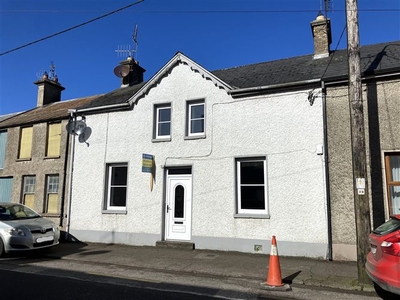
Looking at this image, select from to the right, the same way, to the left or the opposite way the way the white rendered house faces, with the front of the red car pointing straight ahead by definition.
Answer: to the right

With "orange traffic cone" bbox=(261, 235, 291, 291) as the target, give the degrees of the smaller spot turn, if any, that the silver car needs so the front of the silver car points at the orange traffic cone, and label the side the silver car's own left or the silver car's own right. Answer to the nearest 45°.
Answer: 0° — it already faces it

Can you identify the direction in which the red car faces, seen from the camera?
facing away from the viewer and to the right of the viewer

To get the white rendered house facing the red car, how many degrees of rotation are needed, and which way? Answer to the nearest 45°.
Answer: approximately 45° to its left

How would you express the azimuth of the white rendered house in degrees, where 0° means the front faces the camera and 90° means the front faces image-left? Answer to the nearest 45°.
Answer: approximately 0°

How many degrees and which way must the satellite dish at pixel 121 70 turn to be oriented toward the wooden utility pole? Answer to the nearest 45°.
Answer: approximately 45° to its left

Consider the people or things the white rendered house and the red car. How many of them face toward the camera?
1

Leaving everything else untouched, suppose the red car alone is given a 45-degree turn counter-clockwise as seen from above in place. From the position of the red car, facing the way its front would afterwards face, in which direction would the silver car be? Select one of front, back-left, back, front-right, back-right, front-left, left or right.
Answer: left

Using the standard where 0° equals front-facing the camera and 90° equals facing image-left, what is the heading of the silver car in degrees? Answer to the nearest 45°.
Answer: approximately 315°
